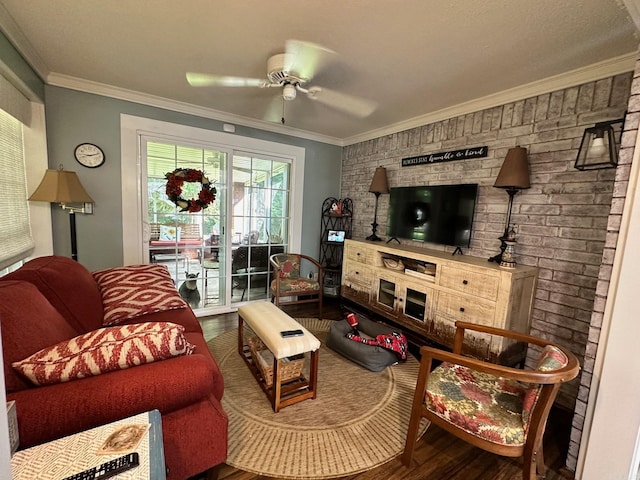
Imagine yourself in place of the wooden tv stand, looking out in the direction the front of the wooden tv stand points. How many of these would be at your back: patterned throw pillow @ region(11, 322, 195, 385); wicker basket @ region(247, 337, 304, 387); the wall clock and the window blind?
0

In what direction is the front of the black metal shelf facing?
toward the camera

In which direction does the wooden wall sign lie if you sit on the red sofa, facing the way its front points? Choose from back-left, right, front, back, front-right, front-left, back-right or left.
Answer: front

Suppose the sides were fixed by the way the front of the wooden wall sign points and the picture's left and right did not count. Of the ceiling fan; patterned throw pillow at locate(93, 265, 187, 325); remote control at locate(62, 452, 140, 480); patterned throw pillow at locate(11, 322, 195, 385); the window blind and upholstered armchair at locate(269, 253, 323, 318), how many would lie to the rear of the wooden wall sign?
0

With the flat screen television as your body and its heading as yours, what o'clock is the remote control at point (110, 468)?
The remote control is roughly at 11 o'clock from the flat screen television.

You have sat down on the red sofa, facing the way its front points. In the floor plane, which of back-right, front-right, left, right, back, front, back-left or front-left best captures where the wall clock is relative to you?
left

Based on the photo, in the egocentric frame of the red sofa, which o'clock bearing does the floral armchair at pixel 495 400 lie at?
The floral armchair is roughly at 1 o'clock from the red sofa.

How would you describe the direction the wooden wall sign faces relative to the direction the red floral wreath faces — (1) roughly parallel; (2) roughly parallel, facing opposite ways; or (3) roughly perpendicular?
roughly perpendicular

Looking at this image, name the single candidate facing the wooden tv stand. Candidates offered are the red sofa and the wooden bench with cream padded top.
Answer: the red sofa

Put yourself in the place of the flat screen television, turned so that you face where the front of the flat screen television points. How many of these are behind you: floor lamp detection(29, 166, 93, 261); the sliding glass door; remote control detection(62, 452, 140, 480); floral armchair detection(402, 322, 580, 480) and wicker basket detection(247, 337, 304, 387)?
0

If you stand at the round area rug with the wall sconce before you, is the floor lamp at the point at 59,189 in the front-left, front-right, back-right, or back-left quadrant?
back-left

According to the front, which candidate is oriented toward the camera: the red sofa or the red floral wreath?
the red floral wreath

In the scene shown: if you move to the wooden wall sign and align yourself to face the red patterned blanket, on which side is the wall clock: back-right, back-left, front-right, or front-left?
front-right

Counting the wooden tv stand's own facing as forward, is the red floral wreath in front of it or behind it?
in front

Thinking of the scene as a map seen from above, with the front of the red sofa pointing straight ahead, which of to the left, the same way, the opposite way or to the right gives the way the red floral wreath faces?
to the right

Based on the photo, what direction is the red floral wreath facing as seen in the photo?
toward the camera

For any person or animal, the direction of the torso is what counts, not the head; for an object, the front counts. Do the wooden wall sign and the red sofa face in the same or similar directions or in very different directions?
very different directions

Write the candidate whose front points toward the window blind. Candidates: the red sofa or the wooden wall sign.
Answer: the wooden wall sign

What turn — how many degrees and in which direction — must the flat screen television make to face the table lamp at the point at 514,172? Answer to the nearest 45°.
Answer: approximately 90° to its left

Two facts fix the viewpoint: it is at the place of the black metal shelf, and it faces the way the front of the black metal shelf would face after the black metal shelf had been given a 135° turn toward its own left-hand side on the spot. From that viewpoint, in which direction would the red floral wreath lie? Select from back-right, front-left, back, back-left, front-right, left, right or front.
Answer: back

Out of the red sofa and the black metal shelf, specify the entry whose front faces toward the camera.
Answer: the black metal shelf

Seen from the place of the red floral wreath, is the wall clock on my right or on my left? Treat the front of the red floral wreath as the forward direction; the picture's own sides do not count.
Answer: on my right

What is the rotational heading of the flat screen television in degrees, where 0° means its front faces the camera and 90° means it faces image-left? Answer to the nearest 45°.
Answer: approximately 45°
